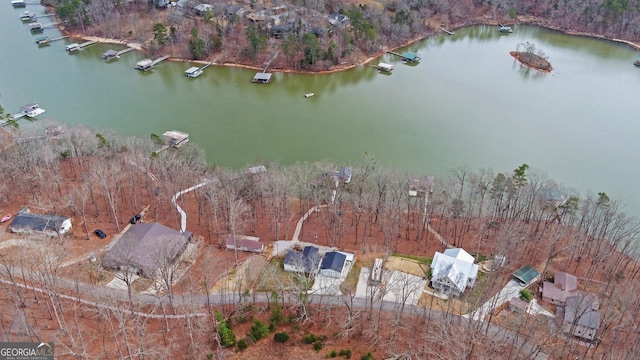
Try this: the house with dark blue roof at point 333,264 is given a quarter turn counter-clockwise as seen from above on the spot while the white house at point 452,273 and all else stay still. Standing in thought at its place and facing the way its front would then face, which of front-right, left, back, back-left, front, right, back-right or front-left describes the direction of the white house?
front

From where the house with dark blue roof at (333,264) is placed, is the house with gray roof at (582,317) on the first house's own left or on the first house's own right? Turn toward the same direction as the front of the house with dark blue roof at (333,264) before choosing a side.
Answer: on the first house's own left

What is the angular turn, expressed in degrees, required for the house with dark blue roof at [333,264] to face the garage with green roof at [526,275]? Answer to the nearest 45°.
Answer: approximately 90° to its left

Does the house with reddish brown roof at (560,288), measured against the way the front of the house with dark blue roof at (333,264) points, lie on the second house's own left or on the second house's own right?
on the second house's own left

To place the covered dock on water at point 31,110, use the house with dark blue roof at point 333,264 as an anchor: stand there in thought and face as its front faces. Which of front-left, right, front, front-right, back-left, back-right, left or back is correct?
back-right

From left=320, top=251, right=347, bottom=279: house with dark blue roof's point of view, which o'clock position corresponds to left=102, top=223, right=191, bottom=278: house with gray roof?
left=102, top=223, right=191, bottom=278: house with gray roof is roughly at 3 o'clock from left=320, top=251, right=347, bottom=279: house with dark blue roof.

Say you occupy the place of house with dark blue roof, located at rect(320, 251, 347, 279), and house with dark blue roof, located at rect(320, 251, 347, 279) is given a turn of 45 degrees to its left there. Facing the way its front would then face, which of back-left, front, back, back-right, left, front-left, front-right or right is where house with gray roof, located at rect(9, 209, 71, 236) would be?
back-right

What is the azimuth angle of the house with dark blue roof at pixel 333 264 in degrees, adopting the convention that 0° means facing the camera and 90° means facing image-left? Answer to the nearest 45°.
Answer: approximately 0°

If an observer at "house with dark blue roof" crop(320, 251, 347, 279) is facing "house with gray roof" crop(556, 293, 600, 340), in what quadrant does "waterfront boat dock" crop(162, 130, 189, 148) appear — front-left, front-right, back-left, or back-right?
back-left

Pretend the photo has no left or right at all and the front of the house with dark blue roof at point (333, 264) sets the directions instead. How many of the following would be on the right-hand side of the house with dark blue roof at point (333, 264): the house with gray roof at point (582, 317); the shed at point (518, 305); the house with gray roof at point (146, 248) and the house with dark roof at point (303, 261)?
2

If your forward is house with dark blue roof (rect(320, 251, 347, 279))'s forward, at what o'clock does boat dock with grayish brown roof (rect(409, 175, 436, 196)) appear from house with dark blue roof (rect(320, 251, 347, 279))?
The boat dock with grayish brown roof is roughly at 7 o'clock from the house with dark blue roof.

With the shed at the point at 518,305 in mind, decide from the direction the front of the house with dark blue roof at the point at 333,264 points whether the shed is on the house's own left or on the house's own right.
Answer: on the house's own left
